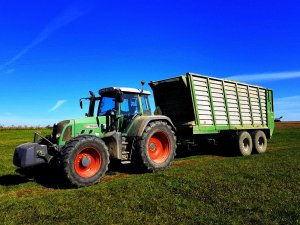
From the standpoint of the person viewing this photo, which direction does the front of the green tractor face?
facing the viewer and to the left of the viewer
